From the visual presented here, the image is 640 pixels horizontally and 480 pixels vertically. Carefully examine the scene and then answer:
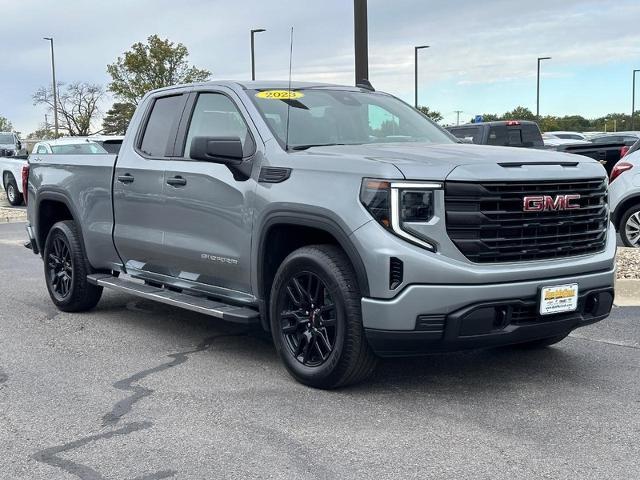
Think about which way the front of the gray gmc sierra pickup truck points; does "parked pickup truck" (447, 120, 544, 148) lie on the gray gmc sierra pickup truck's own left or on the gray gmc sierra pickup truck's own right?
on the gray gmc sierra pickup truck's own left

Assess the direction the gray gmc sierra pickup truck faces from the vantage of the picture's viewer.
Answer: facing the viewer and to the right of the viewer

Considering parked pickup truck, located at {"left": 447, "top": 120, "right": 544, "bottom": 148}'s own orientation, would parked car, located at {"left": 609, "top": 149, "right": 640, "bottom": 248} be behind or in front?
behind

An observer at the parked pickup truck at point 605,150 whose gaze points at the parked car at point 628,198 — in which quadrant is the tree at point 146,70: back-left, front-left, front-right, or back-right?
back-right

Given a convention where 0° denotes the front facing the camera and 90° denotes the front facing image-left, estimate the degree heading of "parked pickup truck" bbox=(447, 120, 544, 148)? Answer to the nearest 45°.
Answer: approximately 135°

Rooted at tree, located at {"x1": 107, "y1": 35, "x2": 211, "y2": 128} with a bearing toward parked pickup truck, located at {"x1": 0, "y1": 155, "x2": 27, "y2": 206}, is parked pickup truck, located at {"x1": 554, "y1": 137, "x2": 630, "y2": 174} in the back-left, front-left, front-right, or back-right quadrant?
front-left

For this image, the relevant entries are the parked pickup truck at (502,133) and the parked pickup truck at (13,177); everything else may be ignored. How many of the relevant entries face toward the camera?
0

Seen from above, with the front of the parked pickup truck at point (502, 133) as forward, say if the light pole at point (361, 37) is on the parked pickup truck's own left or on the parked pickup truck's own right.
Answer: on the parked pickup truck's own left

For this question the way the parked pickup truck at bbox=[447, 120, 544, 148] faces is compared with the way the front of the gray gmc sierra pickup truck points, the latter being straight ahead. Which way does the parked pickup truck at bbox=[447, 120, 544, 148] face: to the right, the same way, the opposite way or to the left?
the opposite way

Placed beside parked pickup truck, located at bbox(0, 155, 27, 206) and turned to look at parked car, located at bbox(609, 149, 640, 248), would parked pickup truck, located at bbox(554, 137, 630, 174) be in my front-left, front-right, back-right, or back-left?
front-left

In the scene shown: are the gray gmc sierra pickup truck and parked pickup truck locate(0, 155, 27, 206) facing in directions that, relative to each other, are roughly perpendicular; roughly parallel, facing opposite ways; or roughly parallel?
roughly parallel, facing opposite ways

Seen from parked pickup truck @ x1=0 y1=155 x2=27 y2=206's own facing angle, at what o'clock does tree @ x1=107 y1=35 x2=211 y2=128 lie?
The tree is roughly at 2 o'clock from the parked pickup truck.

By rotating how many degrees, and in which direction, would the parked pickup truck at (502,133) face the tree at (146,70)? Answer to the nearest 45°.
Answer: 0° — it already faces it

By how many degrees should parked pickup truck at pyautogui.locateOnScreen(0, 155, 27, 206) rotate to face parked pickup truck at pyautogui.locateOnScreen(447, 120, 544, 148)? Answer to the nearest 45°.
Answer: approximately 180°

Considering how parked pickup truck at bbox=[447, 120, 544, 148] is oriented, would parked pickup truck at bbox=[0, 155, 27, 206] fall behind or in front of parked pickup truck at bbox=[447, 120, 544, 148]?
in front

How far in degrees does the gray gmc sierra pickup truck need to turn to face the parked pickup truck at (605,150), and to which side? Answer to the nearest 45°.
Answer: approximately 90° to its left

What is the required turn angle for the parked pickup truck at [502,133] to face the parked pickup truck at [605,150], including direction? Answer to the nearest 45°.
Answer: approximately 135° to its right
